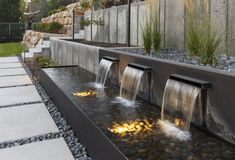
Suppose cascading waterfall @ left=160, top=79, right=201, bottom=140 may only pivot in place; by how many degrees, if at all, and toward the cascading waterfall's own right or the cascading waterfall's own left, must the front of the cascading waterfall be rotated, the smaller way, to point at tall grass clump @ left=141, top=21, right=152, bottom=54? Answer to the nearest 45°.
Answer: approximately 135° to the cascading waterfall's own right

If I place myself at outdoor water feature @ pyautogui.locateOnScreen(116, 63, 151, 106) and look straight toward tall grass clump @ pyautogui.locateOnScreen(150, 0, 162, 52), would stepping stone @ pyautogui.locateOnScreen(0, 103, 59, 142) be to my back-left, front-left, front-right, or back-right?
back-left

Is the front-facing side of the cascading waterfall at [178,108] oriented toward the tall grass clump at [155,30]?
no

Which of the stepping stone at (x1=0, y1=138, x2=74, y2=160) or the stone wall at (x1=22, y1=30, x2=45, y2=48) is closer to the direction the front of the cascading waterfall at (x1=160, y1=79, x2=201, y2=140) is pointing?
the stepping stone

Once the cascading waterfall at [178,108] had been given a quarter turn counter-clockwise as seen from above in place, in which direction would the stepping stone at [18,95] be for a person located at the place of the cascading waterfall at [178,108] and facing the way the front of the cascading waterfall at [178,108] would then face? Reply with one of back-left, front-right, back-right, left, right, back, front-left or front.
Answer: back

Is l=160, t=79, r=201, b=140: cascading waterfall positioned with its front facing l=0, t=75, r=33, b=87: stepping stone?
no

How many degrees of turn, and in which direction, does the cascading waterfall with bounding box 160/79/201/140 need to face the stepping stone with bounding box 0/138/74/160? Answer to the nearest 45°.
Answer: approximately 45° to its right

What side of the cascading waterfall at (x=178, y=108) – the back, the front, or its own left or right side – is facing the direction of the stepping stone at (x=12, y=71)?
right

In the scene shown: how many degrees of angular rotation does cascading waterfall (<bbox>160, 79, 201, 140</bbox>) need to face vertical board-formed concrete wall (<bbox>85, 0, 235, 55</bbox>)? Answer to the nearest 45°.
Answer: approximately 135° to its right

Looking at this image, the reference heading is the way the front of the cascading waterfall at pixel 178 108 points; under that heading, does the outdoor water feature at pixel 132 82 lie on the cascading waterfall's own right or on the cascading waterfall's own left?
on the cascading waterfall's own right

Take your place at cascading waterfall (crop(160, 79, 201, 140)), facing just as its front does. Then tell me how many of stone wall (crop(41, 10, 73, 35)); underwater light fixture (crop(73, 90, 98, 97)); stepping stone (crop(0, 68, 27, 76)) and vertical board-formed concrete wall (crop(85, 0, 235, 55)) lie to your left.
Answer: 0
